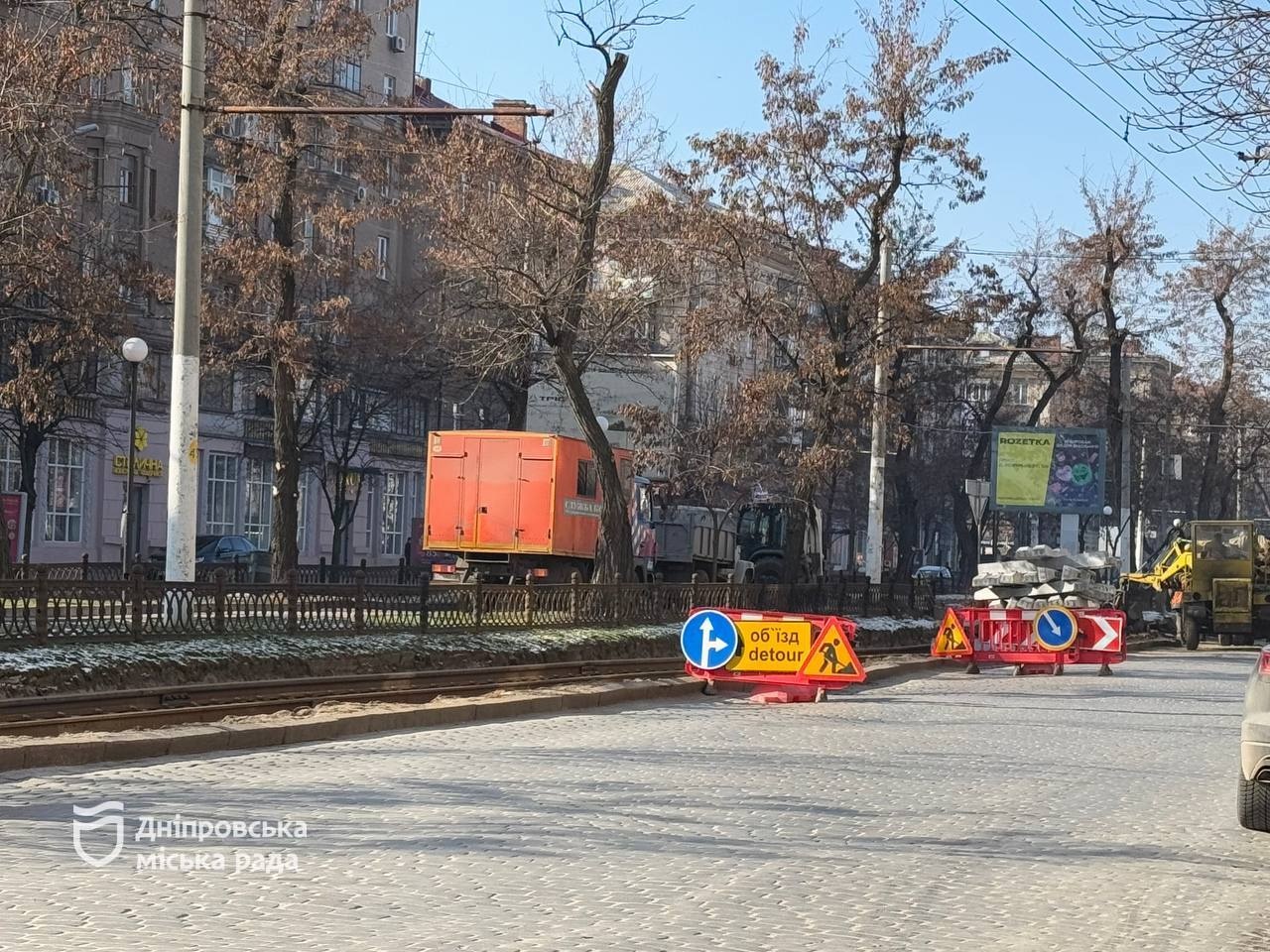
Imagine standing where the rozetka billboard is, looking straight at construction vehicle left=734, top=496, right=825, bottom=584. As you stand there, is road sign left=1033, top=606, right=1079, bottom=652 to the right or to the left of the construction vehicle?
left

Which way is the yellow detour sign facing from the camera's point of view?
toward the camera

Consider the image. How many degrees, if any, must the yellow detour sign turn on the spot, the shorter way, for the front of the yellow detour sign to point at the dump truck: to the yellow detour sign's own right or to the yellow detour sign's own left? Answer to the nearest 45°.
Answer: approximately 180°

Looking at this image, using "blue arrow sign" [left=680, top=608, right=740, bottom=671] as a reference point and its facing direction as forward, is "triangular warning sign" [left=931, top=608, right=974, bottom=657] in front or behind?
behind

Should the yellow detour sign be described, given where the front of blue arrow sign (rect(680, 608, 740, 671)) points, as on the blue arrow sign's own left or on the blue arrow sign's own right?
on the blue arrow sign's own left

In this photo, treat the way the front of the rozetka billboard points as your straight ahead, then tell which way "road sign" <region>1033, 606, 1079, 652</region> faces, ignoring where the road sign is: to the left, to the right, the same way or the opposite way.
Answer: the same way

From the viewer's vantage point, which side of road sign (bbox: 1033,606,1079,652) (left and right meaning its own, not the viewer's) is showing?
front

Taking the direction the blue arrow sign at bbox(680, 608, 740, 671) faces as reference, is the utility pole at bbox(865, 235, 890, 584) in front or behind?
behind

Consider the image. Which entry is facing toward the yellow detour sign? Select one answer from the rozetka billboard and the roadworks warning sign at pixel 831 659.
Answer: the rozetka billboard

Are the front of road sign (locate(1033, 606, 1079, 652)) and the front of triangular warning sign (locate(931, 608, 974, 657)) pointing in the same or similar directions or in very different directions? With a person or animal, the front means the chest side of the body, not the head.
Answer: same or similar directions

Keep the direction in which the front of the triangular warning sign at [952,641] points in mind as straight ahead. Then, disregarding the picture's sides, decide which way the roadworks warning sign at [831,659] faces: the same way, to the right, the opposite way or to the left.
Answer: the same way

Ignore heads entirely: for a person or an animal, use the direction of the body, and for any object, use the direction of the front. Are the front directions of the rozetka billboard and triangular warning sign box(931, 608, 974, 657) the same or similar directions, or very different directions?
same or similar directions

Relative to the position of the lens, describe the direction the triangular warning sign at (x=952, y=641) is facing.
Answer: facing the viewer

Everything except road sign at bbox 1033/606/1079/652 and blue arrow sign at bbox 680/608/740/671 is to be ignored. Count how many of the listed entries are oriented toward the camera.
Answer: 2

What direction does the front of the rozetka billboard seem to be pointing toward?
toward the camera

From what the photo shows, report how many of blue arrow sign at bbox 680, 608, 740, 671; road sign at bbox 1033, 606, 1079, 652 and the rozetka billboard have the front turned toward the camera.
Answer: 3

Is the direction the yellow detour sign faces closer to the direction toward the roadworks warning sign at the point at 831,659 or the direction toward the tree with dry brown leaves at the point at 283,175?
the roadworks warning sign
